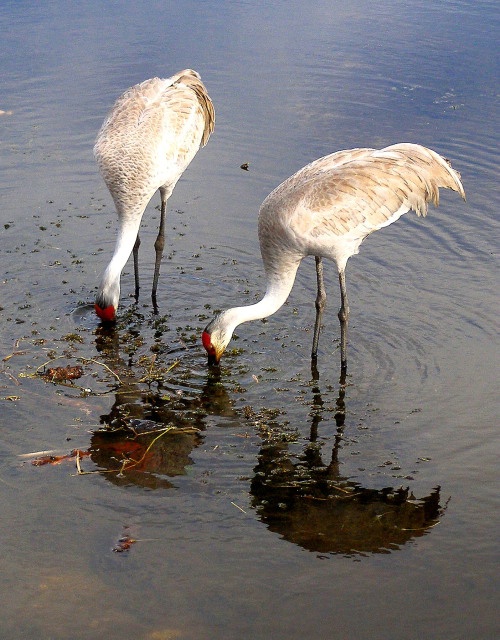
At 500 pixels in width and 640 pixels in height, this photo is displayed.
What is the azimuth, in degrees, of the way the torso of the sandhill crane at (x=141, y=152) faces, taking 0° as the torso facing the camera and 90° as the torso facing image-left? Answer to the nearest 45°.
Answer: approximately 45°
